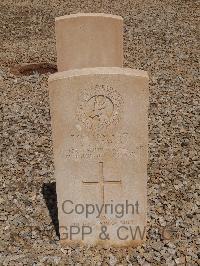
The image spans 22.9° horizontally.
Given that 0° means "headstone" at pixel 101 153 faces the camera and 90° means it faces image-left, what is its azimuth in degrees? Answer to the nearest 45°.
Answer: approximately 0°

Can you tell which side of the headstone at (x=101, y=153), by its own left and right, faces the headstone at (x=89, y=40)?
back
